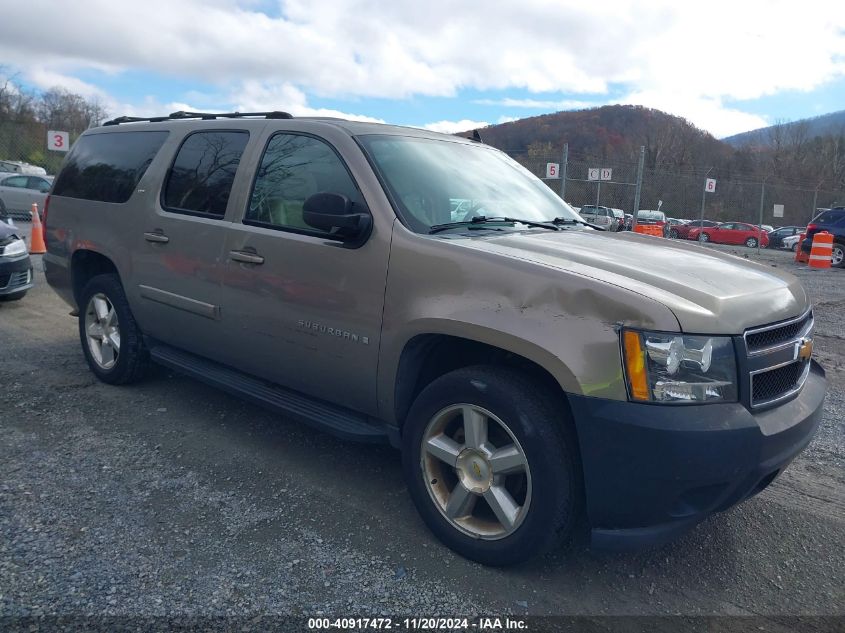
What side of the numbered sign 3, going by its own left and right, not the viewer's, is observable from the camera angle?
front

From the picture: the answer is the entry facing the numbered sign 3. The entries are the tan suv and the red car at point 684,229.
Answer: the red car

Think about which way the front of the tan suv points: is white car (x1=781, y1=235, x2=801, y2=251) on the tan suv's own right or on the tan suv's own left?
on the tan suv's own left

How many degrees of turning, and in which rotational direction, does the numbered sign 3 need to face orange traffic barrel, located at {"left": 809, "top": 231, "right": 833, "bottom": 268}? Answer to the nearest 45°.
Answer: approximately 45° to its left

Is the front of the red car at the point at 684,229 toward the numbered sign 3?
yes

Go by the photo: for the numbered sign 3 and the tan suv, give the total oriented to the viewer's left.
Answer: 0

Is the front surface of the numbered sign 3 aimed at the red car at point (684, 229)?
no

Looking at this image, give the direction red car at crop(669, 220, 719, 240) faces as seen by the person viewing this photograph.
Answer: facing the viewer and to the left of the viewer

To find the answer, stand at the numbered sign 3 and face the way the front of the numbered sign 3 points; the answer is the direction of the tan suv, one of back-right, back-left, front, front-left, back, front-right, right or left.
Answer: front

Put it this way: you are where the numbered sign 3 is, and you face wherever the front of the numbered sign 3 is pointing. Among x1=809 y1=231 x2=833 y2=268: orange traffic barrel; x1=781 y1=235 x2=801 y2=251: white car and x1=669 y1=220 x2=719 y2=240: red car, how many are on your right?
0

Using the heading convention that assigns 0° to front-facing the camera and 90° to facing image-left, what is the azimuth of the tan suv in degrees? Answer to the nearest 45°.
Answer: approximately 315°

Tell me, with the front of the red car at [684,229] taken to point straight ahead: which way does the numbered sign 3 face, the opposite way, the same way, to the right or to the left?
to the left
